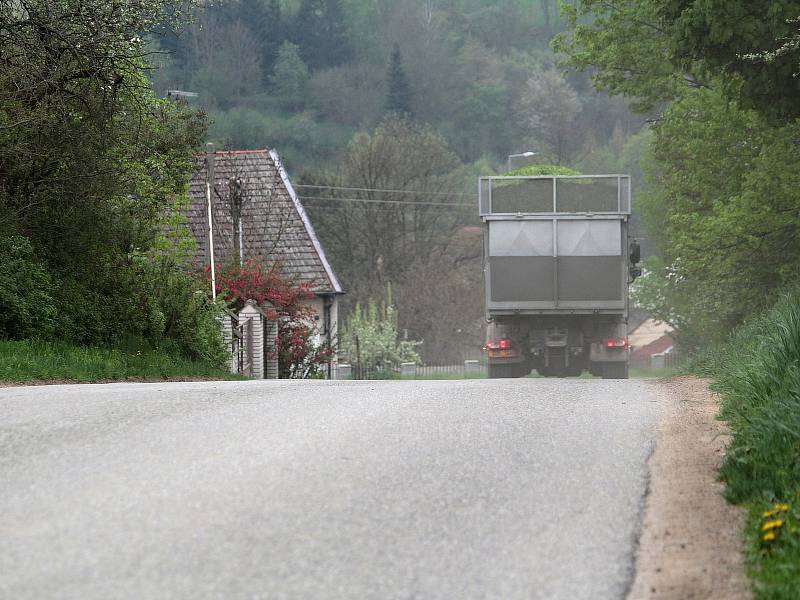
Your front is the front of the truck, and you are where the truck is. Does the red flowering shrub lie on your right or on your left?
on your left

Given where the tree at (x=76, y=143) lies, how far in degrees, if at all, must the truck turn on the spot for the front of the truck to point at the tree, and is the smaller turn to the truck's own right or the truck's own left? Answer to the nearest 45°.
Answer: approximately 135° to the truck's own left

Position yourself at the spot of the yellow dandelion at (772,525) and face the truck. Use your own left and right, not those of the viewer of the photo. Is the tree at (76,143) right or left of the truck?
left

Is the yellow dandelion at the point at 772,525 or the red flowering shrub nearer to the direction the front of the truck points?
the red flowering shrub

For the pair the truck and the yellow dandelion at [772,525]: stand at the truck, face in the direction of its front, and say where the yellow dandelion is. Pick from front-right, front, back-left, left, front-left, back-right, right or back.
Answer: back

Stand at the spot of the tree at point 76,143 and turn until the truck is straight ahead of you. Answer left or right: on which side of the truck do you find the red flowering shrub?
left

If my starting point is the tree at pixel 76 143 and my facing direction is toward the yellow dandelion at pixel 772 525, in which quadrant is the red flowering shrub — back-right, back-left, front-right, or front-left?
back-left

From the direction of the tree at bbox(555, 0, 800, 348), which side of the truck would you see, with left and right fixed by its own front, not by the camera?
right

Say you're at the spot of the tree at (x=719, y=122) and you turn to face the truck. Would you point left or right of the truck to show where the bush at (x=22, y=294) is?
left

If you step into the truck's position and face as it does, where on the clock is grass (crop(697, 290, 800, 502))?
The grass is roughly at 6 o'clock from the truck.

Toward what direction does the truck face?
away from the camera
